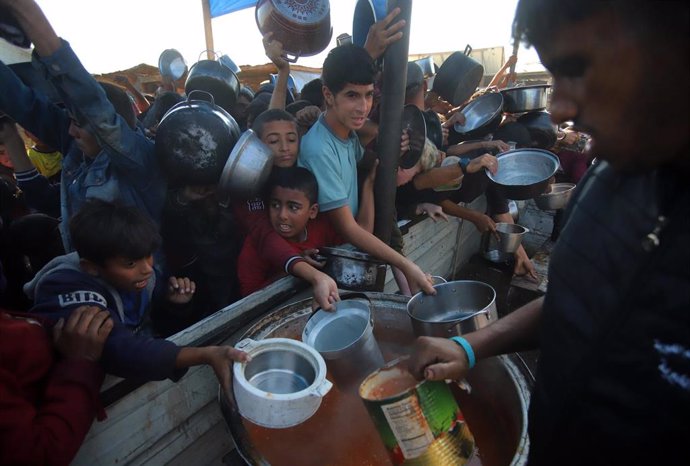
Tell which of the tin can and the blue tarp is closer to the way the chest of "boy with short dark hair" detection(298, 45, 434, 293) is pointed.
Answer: the tin can

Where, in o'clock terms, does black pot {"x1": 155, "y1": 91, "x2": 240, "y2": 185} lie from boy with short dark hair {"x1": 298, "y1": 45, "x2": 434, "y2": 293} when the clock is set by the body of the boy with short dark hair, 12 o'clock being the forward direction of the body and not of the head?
The black pot is roughly at 4 o'clock from the boy with short dark hair.

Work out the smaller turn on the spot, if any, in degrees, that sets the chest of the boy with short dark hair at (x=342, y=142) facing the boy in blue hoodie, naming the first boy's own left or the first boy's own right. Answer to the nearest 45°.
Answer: approximately 90° to the first boy's own right

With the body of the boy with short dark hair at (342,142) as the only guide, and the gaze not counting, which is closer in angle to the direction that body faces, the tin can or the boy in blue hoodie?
the tin can

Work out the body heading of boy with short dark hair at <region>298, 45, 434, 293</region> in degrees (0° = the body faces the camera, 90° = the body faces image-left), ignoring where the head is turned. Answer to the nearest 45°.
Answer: approximately 315°

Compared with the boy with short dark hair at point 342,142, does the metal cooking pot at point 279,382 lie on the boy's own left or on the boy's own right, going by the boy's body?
on the boy's own right

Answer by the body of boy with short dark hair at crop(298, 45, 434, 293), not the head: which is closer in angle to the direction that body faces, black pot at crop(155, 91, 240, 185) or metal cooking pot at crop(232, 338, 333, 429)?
the metal cooking pot
